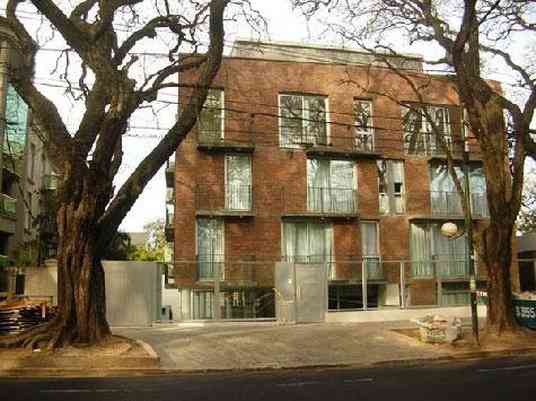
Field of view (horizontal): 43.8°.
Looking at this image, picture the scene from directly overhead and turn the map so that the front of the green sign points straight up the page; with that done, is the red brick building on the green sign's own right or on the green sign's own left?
on the green sign's own right

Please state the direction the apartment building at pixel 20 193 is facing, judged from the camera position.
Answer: facing the viewer and to the right of the viewer

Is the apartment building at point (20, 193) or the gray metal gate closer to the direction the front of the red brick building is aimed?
the gray metal gate

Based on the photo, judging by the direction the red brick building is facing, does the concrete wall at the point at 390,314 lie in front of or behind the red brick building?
in front

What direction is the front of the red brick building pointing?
toward the camera

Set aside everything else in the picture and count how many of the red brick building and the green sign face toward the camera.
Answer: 2

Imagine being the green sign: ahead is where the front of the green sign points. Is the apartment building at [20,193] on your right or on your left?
on your right

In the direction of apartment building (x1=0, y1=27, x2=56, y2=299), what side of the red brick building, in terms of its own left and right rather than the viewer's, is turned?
right

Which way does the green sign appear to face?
toward the camera

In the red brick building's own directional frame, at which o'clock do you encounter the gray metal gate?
The gray metal gate is roughly at 12 o'clock from the red brick building.
